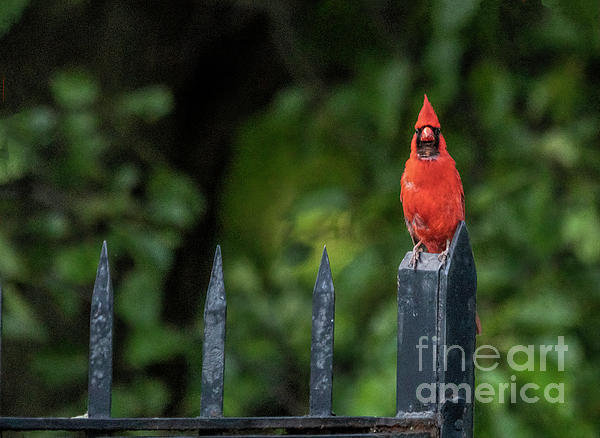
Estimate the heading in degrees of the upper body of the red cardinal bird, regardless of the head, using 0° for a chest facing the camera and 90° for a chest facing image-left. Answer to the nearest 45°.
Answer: approximately 0°
